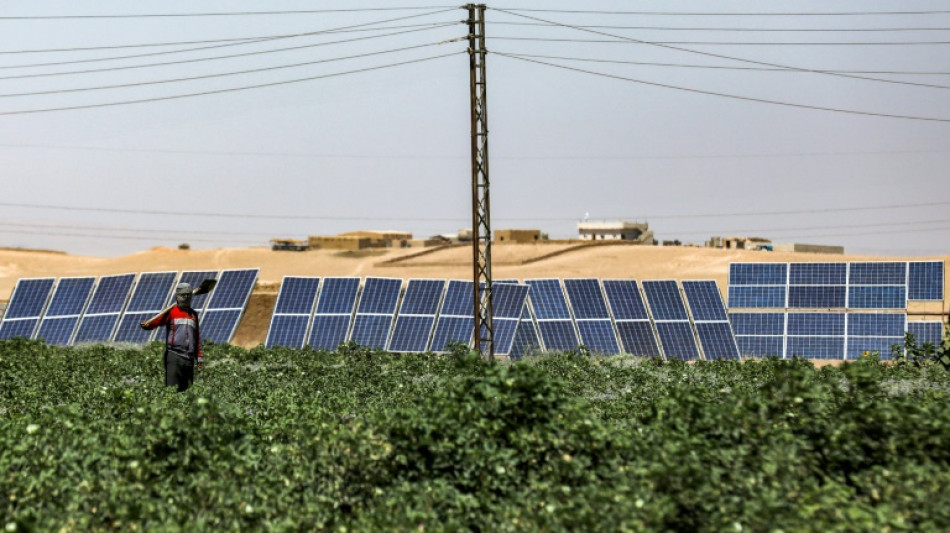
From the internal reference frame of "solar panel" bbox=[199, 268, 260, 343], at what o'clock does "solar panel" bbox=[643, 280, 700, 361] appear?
"solar panel" bbox=[643, 280, 700, 361] is roughly at 8 o'clock from "solar panel" bbox=[199, 268, 260, 343].

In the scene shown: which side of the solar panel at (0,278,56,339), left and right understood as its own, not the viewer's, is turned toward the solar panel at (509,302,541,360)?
left

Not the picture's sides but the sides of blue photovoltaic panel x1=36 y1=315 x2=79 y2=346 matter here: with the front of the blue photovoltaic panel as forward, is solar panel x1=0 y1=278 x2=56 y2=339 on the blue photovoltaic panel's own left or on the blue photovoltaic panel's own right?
on the blue photovoltaic panel's own right

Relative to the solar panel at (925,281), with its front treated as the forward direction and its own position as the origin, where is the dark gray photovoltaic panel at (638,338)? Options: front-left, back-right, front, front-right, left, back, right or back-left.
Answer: front-right

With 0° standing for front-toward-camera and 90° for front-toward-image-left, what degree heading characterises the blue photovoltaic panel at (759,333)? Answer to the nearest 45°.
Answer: approximately 0°

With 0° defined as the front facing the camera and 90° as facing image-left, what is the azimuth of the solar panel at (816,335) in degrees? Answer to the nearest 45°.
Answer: approximately 0°
